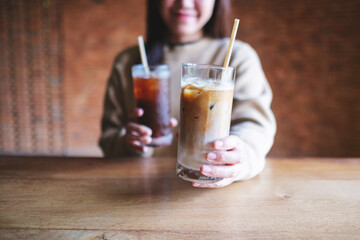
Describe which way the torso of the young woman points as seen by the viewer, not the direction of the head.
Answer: toward the camera

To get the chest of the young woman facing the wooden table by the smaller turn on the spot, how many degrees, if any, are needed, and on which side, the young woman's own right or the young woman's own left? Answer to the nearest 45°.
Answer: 0° — they already face it
